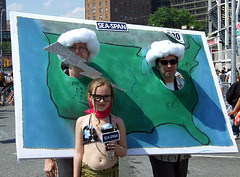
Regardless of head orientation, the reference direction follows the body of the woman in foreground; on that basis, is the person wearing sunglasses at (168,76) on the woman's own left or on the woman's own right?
on the woman's own left

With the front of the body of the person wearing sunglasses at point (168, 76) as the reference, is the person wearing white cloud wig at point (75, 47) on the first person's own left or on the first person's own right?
on the first person's own right

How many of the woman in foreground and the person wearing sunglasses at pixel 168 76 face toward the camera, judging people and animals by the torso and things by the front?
2

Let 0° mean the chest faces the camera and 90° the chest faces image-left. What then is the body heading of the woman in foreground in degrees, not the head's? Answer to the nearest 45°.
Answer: approximately 0°
